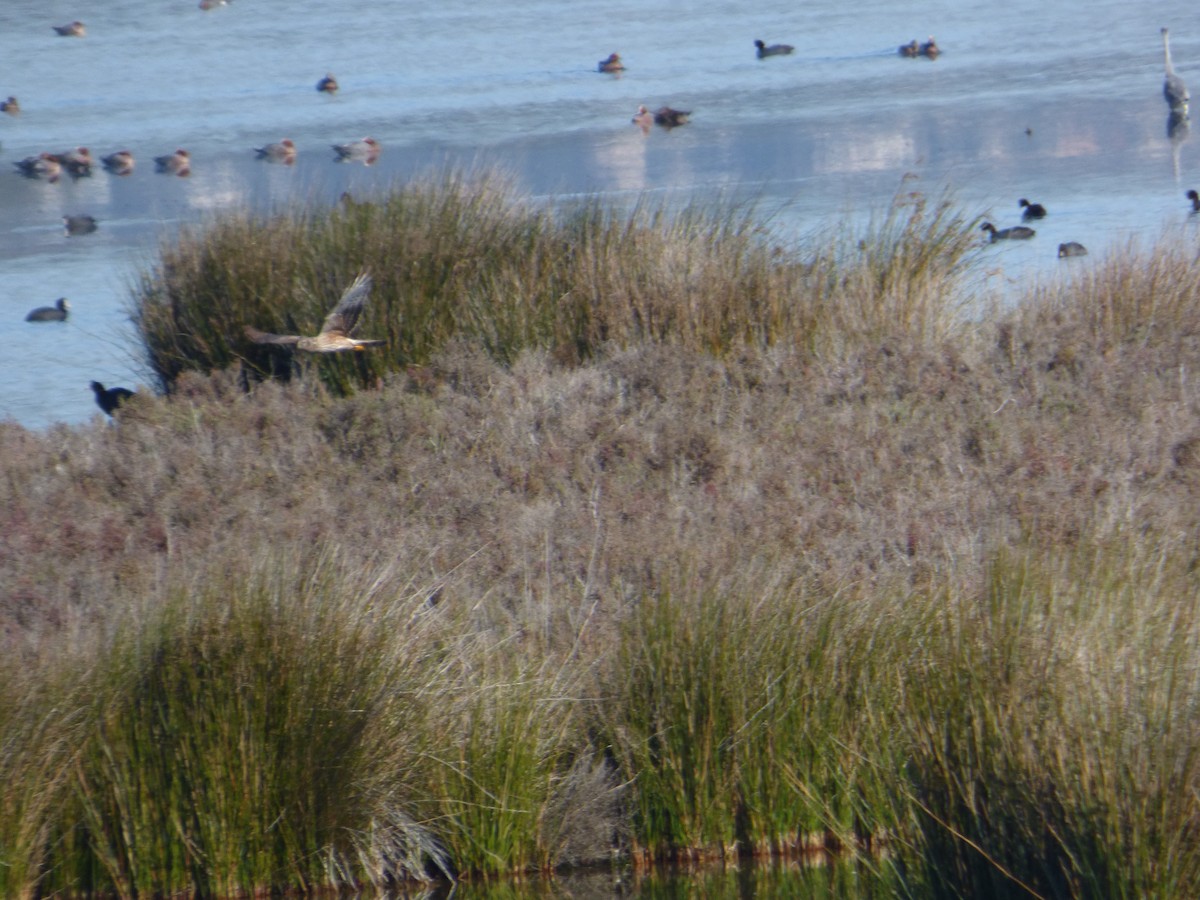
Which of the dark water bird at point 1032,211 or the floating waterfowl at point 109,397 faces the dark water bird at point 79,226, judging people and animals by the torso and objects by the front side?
the dark water bird at point 1032,211

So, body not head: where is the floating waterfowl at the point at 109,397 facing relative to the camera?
to the viewer's left

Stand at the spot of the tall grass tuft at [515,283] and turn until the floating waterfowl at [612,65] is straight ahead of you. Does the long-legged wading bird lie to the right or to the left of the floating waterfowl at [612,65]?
right

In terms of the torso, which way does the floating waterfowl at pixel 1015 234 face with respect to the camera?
to the viewer's left

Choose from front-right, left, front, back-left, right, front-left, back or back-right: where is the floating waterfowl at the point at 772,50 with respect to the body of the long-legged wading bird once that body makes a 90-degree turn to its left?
back-right

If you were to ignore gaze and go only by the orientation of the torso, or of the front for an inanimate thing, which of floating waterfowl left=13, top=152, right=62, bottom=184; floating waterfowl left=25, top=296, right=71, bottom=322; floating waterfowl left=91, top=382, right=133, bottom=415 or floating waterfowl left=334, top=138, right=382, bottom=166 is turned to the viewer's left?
floating waterfowl left=91, top=382, right=133, bottom=415

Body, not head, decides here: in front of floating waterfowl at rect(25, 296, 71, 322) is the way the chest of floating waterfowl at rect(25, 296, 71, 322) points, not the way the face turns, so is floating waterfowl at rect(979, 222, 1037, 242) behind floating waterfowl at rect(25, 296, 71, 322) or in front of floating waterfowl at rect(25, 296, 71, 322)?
in front

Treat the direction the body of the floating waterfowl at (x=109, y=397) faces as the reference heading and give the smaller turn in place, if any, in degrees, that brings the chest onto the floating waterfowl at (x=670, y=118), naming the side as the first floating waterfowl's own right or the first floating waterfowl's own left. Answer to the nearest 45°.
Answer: approximately 135° to the first floating waterfowl's own right

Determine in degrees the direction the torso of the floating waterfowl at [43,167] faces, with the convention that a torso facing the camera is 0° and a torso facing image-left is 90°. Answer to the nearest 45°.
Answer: approximately 270°

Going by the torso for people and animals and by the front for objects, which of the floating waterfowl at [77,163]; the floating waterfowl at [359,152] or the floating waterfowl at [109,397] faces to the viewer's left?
the floating waterfowl at [109,397]
